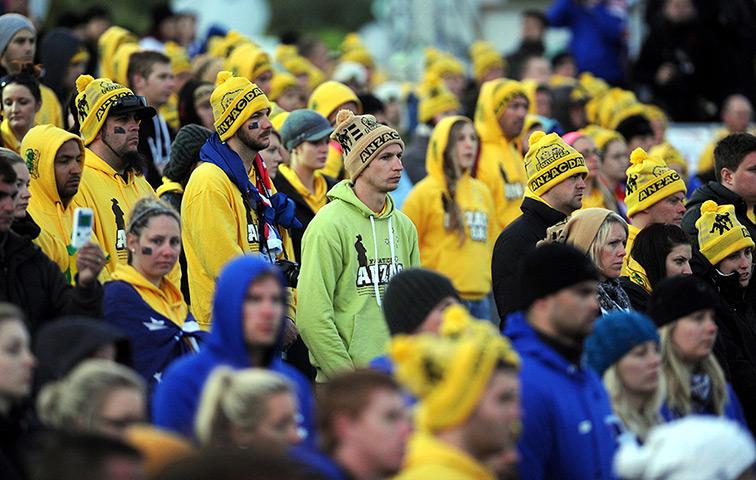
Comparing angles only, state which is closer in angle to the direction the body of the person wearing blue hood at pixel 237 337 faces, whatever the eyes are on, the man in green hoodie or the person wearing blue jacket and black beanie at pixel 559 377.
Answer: the person wearing blue jacket and black beanie

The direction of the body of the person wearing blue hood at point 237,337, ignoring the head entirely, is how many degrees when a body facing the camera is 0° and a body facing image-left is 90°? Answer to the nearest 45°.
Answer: approximately 315°

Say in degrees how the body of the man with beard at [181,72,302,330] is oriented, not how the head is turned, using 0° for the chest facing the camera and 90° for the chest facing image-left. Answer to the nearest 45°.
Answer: approximately 315°

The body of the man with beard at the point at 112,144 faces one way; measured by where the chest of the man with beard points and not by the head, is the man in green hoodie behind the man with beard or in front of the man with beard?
in front

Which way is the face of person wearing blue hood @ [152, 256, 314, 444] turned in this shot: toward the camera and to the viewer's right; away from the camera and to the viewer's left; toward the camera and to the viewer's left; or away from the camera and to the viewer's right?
toward the camera and to the viewer's right

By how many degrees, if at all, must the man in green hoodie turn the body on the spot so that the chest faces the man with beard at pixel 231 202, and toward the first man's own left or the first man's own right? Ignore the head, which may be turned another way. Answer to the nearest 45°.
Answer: approximately 135° to the first man's own right

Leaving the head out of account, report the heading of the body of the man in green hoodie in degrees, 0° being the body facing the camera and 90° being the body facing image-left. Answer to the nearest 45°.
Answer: approximately 315°
